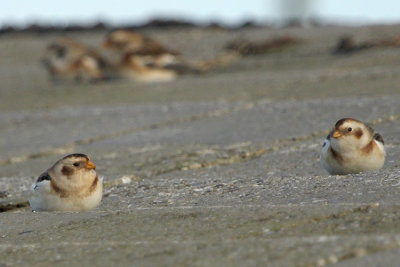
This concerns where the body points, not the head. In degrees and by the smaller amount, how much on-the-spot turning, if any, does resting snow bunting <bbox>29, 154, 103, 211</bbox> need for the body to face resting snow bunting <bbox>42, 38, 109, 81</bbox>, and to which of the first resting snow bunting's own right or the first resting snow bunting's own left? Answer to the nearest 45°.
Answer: approximately 135° to the first resting snow bunting's own left

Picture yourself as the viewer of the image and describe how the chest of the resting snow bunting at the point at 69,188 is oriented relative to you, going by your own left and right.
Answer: facing the viewer and to the right of the viewer

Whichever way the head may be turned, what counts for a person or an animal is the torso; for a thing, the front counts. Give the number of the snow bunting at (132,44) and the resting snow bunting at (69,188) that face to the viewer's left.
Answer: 1

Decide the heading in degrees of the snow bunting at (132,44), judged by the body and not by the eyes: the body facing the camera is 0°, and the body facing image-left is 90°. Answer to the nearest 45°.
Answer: approximately 90°

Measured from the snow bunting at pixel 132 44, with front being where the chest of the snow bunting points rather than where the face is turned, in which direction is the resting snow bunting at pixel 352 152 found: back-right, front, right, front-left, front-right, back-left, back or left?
left

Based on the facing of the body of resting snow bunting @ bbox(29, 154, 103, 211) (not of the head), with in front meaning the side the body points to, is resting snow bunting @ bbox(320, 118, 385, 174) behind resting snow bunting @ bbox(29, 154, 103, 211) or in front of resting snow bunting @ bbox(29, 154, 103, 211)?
in front

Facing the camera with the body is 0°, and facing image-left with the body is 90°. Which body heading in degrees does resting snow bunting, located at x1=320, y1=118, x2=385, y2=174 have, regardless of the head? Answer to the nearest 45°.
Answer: approximately 45°

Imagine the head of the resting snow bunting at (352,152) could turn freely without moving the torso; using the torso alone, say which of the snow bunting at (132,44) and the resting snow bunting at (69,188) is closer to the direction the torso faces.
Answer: the resting snow bunting

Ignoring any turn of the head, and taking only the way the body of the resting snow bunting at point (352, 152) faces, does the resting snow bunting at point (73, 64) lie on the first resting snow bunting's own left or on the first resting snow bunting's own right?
on the first resting snow bunting's own right

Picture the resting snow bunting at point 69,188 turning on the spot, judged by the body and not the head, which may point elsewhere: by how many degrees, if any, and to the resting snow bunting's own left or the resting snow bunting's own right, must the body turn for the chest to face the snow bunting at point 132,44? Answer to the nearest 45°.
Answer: approximately 135° to the resting snow bunting's own left

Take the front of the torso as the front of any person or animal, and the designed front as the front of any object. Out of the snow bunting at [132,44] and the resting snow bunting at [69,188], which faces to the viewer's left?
the snow bunting
